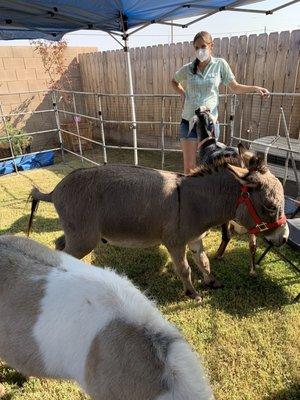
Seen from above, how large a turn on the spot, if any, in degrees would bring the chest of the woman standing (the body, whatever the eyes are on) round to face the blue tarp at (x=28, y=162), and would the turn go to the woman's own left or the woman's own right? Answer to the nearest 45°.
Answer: approximately 135° to the woman's own right

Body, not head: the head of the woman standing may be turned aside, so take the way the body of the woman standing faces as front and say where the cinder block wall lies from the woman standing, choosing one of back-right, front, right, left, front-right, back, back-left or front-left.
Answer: back-right

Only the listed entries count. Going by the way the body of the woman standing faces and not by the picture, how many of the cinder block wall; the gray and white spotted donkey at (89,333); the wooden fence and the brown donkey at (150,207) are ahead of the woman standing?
2

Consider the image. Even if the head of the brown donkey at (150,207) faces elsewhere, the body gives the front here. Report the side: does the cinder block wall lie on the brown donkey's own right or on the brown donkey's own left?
on the brown donkey's own left

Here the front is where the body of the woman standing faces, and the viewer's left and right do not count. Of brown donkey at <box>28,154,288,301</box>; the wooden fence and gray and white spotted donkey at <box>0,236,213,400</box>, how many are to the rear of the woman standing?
1

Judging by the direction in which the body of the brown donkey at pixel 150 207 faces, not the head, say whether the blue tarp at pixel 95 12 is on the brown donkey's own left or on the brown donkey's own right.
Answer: on the brown donkey's own left

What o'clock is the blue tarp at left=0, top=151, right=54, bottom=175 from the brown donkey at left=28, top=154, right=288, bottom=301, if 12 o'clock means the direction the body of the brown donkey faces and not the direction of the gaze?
The blue tarp is roughly at 8 o'clock from the brown donkey.

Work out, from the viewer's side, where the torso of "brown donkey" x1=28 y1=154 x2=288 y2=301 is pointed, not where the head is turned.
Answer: to the viewer's right

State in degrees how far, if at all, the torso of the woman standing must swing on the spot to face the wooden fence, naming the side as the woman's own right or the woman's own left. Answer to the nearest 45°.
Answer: approximately 180°

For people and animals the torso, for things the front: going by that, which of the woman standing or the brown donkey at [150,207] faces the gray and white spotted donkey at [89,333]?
the woman standing

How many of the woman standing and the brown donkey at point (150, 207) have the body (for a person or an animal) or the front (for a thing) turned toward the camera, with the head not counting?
1

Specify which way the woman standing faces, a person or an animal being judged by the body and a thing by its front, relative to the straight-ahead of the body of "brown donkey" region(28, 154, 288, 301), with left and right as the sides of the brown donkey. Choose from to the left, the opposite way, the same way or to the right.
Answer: to the right
